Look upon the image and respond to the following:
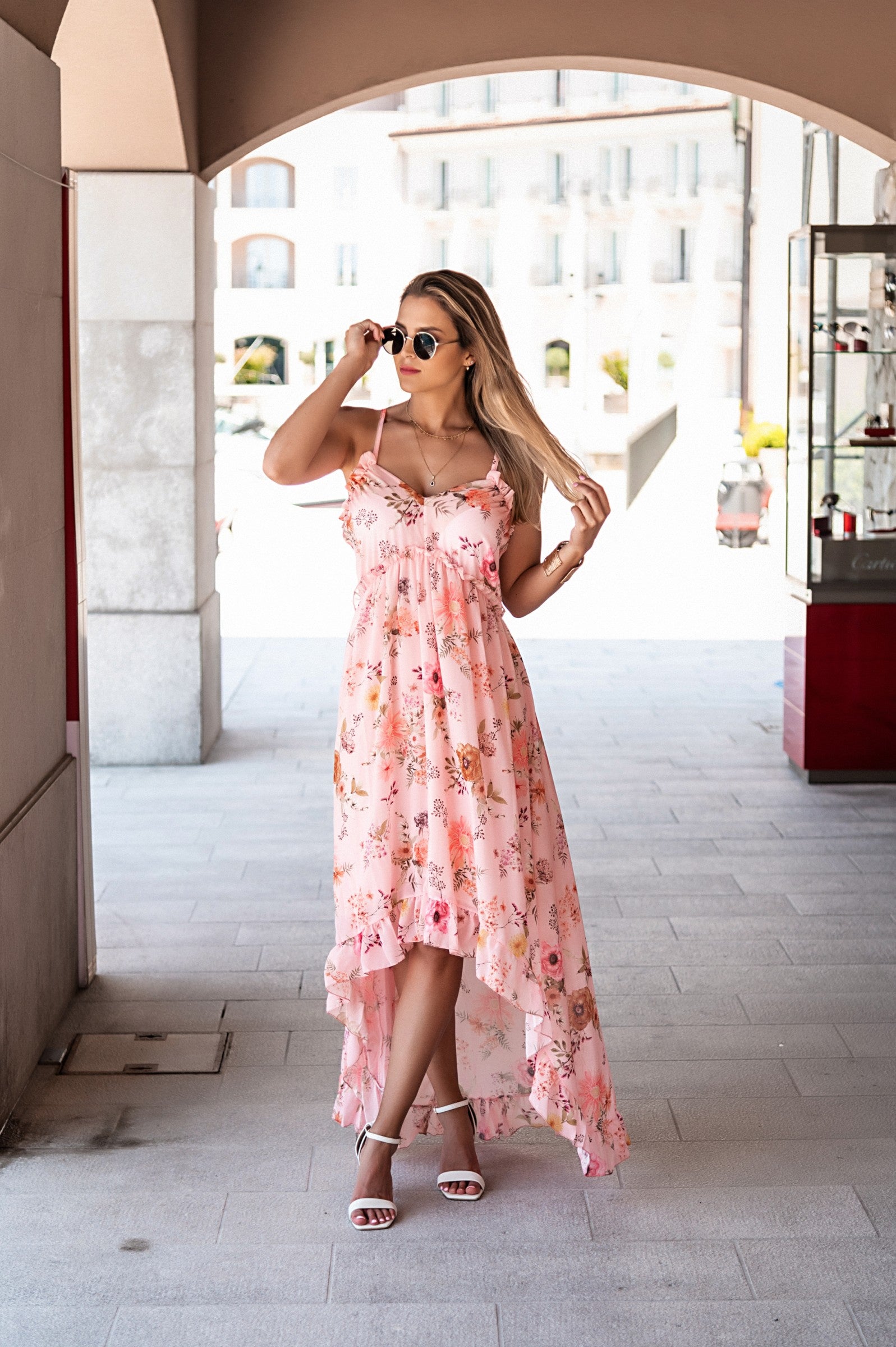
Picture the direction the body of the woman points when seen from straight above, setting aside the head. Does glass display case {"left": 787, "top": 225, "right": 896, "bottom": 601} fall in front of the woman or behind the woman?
behind

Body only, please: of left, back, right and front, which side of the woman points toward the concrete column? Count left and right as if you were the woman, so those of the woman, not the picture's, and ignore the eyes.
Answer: back

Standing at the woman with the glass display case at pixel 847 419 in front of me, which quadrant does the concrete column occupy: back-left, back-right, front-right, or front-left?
front-left

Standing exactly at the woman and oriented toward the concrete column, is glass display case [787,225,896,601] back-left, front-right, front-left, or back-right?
front-right

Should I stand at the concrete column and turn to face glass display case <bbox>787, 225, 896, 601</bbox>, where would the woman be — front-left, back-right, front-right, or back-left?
front-right

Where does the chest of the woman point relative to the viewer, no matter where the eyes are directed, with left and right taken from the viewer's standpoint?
facing the viewer
